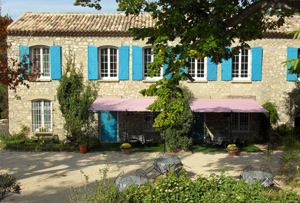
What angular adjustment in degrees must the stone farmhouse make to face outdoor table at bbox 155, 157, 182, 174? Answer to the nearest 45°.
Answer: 0° — it already faces it

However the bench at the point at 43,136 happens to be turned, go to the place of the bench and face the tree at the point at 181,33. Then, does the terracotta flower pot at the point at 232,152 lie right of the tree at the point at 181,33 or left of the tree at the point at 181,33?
left

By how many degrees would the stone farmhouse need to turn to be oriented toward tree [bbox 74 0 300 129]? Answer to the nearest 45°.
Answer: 0° — it already faces it

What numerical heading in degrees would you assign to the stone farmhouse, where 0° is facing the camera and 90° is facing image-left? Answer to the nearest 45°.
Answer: approximately 0°

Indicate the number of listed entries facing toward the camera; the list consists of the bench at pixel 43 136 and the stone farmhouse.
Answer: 2

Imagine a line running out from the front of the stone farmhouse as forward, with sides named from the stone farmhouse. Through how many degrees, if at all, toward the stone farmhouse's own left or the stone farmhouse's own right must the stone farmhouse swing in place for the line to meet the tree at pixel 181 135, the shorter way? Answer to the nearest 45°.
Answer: approximately 45° to the stone farmhouse's own left
